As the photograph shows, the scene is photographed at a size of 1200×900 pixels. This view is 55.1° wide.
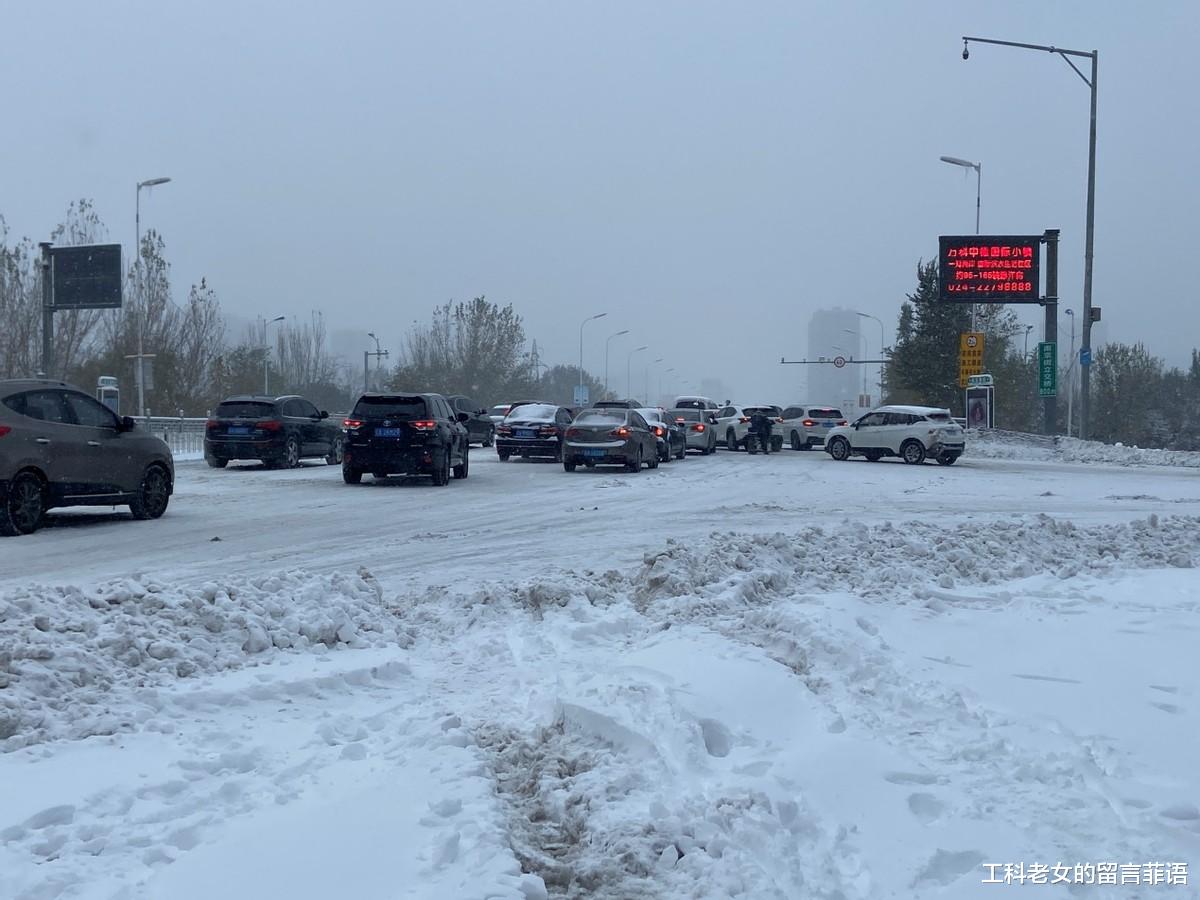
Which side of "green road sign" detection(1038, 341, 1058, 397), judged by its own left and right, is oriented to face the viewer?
front

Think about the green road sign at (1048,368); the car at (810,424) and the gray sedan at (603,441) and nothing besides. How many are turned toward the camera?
1

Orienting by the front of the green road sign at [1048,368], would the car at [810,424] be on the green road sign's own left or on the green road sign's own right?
on the green road sign's own right

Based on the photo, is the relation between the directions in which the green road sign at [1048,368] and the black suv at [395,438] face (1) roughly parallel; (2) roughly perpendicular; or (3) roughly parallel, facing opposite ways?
roughly parallel, facing opposite ways

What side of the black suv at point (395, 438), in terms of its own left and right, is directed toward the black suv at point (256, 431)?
left

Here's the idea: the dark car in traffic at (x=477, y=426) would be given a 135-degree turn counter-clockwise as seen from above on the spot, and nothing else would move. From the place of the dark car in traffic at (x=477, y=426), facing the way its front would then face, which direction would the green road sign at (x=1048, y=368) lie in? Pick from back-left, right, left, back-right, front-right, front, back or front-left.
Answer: back

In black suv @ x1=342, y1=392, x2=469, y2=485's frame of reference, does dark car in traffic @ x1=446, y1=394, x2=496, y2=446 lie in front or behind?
in front

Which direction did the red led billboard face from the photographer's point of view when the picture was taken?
facing the viewer

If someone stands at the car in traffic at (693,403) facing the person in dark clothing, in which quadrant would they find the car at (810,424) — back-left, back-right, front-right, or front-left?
front-left

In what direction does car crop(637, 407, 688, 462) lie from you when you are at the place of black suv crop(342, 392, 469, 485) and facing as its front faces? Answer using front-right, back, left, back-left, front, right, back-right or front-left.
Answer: front

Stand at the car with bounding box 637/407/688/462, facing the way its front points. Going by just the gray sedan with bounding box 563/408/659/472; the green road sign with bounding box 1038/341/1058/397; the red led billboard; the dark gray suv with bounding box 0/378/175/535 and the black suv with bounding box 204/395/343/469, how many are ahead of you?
2

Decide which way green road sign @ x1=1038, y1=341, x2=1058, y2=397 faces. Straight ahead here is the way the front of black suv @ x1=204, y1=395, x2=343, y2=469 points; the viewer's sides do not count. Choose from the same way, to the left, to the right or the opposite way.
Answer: the opposite way

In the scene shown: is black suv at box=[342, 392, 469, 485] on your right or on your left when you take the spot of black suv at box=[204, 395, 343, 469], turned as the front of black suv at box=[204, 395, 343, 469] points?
on your right

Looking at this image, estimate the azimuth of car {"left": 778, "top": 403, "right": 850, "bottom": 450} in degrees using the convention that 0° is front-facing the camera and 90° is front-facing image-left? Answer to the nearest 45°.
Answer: approximately 135°

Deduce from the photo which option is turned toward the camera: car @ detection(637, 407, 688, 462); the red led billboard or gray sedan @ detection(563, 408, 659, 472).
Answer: the red led billboard

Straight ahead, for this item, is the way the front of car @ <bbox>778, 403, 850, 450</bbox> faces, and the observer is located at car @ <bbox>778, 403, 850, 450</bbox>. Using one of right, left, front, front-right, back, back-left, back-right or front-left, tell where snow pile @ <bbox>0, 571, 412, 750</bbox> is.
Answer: back-left

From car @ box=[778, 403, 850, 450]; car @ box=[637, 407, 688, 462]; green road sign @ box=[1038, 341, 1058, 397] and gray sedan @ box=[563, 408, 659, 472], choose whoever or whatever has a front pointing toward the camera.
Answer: the green road sign
